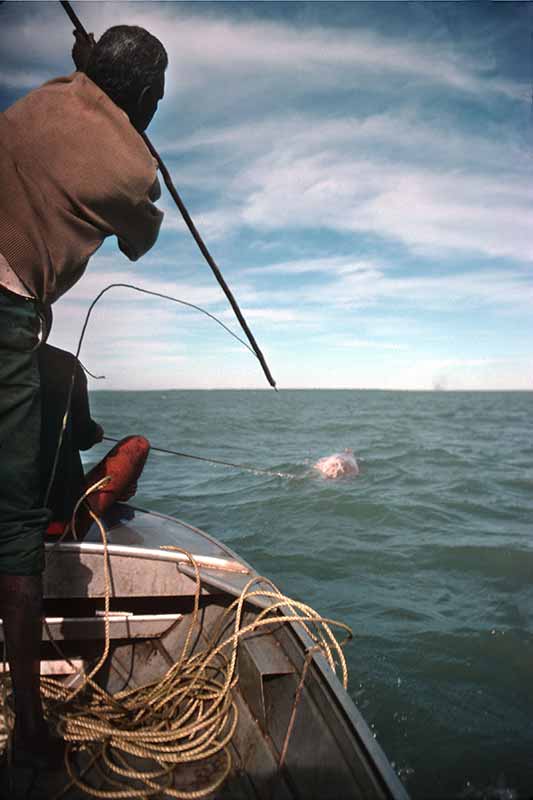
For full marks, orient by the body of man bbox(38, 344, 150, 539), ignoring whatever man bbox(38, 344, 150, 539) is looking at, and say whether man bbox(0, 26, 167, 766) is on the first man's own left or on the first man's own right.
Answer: on the first man's own right

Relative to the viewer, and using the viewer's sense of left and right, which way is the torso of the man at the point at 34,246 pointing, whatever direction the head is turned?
facing away from the viewer and to the right of the viewer

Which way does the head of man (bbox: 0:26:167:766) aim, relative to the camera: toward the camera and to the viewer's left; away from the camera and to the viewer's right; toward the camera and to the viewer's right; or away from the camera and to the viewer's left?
away from the camera and to the viewer's right

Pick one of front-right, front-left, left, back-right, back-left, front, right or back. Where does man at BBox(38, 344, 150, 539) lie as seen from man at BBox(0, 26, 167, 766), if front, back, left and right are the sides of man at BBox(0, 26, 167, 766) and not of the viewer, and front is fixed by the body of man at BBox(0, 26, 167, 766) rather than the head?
front-left
